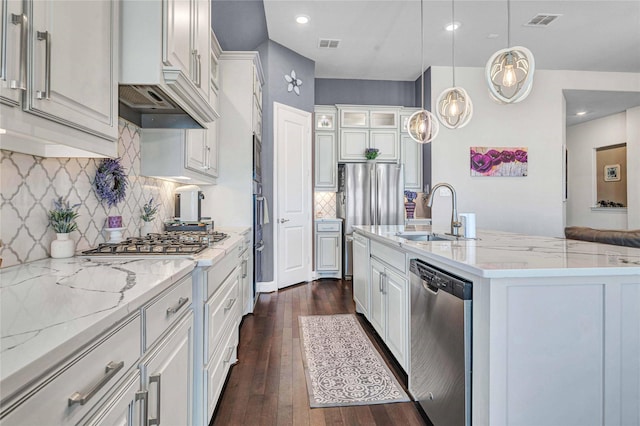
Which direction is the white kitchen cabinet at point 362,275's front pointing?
to the viewer's left

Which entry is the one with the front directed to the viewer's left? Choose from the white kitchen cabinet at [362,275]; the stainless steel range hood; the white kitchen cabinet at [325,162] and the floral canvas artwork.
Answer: the white kitchen cabinet at [362,275]

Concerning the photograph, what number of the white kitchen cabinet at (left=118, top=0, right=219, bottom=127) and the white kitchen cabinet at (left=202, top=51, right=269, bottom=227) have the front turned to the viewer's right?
2

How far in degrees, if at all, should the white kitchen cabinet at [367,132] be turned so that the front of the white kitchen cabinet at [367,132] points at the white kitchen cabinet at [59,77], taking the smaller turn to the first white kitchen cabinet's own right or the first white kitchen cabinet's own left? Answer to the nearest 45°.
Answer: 0° — it already faces it

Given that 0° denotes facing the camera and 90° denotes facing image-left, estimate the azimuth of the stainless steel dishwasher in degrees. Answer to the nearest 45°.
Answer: approximately 45°

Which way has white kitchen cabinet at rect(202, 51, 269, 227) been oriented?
to the viewer's right

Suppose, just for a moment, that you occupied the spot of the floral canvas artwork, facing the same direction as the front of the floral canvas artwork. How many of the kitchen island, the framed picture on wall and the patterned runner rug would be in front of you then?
2

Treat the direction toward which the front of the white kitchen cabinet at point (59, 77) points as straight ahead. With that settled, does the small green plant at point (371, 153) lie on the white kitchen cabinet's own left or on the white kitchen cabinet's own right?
on the white kitchen cabinet's own left

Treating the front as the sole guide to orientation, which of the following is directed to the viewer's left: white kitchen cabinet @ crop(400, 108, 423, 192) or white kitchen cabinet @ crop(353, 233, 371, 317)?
white kitchen cabinet @ crop(353, 233, 371, 317)

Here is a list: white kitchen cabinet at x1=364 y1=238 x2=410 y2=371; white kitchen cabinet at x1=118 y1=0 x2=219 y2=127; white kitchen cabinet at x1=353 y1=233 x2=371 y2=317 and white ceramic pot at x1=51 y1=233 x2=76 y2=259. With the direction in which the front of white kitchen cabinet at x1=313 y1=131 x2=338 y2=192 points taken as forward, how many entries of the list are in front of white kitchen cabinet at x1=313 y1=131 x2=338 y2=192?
4

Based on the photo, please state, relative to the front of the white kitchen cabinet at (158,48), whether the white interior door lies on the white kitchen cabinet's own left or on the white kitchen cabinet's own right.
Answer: on the white kitchen cabinet's own left

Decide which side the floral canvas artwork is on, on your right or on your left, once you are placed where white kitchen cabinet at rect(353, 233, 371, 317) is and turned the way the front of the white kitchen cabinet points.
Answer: on your right

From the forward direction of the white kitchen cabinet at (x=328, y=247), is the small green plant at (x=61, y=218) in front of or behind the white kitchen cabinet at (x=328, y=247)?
in front

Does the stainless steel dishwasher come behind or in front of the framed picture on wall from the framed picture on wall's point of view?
in front

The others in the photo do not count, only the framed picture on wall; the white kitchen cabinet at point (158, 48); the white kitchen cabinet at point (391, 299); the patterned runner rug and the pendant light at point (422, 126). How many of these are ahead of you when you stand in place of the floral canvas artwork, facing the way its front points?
4
